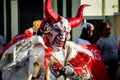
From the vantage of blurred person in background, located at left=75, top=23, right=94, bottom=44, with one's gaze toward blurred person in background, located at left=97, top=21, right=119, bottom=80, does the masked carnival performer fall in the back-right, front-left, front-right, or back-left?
back-right

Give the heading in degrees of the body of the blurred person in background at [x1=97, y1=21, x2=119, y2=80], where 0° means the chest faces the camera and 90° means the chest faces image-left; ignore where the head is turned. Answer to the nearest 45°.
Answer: approximately 315°

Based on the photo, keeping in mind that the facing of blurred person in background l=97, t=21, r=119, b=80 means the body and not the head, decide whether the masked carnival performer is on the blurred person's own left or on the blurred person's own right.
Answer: on the blurred person's own right

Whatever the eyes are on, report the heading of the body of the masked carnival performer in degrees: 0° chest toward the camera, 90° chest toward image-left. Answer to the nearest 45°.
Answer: approximately 315°

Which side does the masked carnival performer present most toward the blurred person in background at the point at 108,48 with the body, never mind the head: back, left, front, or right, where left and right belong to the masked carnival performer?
left

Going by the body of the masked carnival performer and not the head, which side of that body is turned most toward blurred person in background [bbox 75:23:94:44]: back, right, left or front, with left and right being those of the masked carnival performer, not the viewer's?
left
